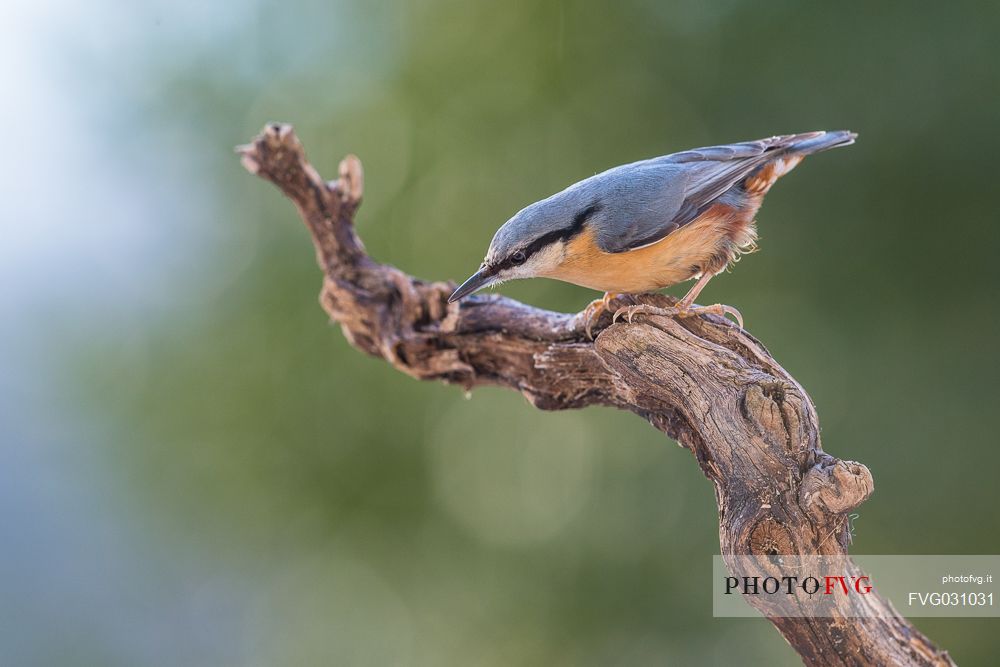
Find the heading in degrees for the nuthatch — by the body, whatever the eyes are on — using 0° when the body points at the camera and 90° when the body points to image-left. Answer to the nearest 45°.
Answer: approximately 90°
